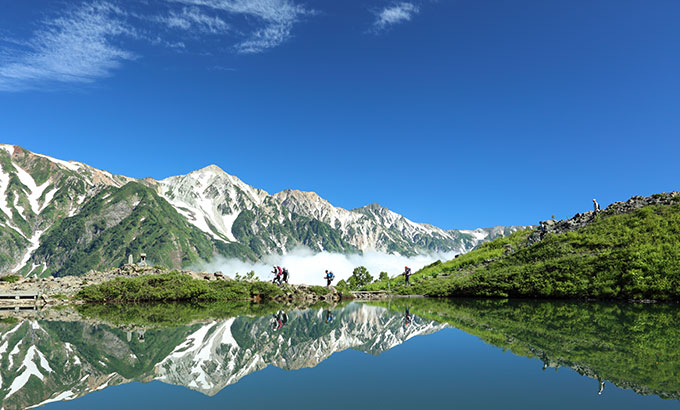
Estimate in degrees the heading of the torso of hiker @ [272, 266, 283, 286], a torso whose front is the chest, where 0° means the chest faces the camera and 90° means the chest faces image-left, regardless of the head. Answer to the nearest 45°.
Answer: approximately 90°
